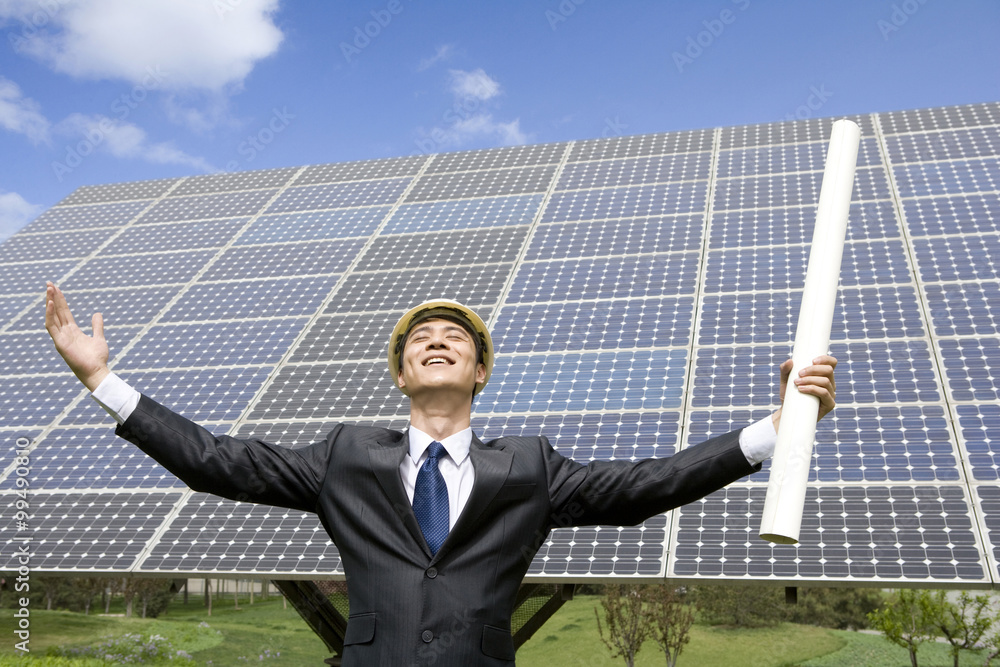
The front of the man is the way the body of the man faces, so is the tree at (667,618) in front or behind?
behind

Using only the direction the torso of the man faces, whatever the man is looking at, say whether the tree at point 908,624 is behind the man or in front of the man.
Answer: behind

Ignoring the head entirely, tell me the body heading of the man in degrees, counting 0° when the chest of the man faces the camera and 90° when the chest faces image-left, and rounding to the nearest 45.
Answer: approximately 0°

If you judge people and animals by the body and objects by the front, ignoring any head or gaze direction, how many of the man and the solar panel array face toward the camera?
2

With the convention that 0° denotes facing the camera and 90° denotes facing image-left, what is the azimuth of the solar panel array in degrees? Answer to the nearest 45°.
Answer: approximately 0°

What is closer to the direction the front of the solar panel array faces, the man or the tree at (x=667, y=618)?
the man

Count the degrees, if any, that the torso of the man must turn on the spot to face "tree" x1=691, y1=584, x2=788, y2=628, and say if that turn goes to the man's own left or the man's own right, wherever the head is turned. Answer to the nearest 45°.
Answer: approximately 180°

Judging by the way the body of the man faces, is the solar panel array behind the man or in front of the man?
behind
